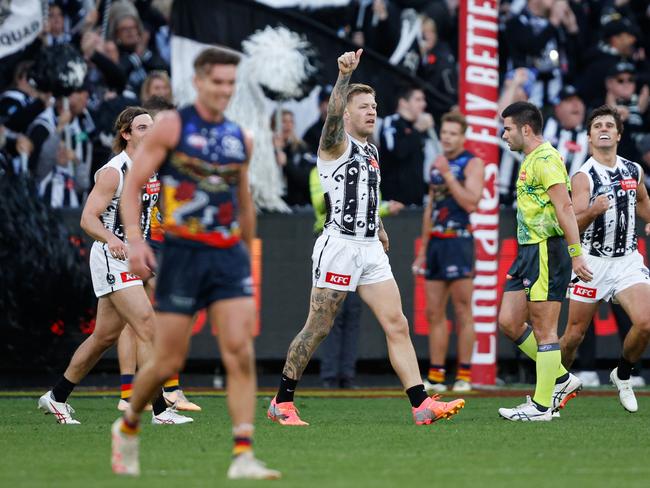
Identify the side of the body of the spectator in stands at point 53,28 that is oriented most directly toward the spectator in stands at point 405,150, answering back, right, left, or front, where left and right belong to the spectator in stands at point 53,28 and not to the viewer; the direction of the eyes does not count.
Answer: left

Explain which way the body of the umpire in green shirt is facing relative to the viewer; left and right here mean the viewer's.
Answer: facing to the left of the viewer

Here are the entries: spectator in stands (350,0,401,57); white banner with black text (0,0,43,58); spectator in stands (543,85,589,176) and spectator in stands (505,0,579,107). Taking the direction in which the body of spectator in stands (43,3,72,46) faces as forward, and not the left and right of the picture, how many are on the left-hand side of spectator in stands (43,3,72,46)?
3

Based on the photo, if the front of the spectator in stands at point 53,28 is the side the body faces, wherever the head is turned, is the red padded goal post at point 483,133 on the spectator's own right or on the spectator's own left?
on the spectator's own left

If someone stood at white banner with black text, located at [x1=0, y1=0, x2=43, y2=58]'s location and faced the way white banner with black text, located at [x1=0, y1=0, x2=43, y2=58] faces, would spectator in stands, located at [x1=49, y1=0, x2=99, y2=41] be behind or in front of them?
behind

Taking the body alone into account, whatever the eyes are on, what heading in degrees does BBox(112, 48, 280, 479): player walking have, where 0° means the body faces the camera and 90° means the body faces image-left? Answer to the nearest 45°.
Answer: approximately 315°

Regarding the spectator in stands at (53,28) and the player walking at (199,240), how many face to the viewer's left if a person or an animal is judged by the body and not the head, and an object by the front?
0

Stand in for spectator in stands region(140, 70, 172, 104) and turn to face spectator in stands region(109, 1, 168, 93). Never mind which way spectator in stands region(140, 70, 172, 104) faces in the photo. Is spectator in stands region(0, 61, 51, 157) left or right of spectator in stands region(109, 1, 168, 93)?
left

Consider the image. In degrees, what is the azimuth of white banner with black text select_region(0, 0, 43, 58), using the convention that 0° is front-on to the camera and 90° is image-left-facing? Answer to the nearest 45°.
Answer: approximately 0°
